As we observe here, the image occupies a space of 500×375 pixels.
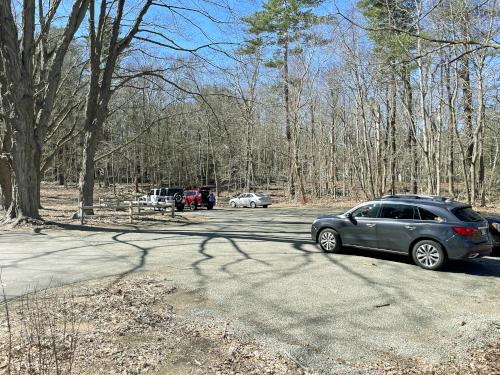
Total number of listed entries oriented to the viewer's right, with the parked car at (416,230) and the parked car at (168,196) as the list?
0

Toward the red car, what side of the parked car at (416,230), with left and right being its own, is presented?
front

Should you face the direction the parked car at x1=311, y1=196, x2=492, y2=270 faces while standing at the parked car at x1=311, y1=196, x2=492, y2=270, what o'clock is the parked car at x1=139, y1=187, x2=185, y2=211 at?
the parked car at x1=139, y1=187, x2=185, y2=211 is roughly at 12 o'clock from the parked car at x1=311, y1=196, x2=492, y2=270.

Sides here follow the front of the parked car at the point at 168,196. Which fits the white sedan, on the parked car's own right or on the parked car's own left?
on the parked car's own right

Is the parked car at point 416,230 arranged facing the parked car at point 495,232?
no

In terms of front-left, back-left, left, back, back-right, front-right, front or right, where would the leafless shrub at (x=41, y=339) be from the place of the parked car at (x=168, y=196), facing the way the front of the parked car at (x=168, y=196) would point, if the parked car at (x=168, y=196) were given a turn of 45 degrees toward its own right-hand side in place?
back

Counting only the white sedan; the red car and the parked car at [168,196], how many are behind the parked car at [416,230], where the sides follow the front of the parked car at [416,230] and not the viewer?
0

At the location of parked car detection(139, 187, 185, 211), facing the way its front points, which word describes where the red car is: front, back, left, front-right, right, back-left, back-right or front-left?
right

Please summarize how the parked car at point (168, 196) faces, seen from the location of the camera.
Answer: facing away from the viewer and to the left of the viewer

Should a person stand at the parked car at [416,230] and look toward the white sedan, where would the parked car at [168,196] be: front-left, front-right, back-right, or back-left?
front-left

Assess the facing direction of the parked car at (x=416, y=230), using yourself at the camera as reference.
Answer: facing away from the viewer and to the left of the viewer

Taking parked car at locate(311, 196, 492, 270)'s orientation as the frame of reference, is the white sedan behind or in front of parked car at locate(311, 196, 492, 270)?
in front
